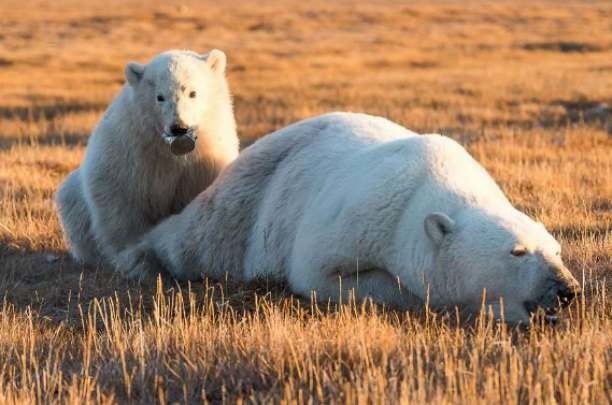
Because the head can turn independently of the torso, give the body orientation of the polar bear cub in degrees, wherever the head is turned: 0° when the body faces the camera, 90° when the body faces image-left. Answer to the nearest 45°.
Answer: approximately 315°

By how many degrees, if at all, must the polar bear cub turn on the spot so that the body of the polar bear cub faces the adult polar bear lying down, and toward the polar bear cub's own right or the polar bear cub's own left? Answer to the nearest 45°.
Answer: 0° — it already faces it
